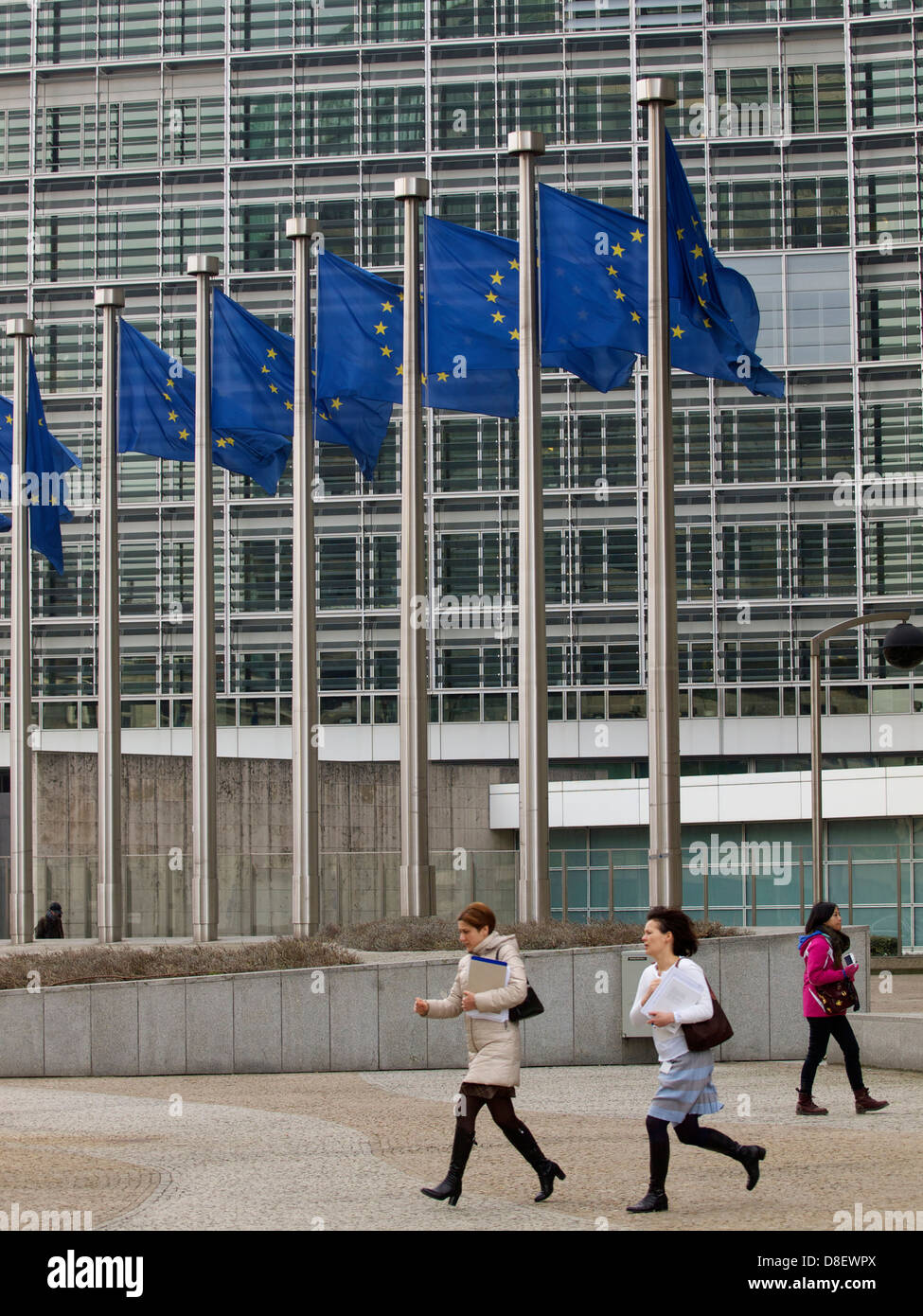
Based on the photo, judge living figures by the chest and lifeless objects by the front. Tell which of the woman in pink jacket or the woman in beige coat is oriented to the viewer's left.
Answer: the woman in beige coat

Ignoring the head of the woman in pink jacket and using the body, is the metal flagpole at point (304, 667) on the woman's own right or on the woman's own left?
on the woman's own left

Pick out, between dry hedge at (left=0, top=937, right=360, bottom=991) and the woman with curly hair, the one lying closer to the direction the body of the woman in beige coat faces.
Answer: the dry hedge

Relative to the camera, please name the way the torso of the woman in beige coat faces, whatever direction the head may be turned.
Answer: to the viewer's left

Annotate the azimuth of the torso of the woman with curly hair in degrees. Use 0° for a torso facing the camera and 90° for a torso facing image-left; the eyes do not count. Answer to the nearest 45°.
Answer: approximately 90°

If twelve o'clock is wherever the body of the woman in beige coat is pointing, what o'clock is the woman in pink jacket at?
The woman in pink jacket is roughly at 4 o'clock from the woman in beige coat.

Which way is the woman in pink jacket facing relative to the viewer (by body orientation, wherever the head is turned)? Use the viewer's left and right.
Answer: facing to the right of the viewer
